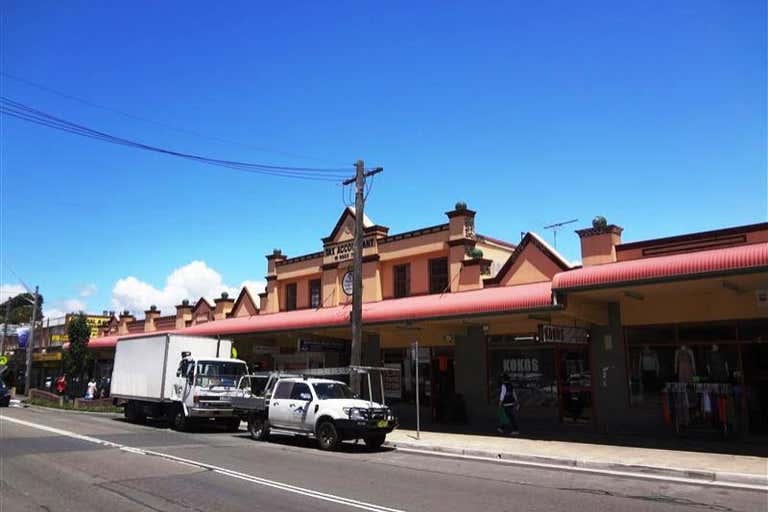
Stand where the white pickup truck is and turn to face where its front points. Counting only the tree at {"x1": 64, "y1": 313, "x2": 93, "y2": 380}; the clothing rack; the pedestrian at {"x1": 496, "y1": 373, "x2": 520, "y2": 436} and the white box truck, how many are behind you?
2

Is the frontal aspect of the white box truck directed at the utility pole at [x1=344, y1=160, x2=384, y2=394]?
yes

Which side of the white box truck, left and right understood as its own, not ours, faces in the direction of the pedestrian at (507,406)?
front

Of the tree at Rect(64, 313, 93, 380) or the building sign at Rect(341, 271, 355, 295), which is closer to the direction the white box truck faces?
the building sign

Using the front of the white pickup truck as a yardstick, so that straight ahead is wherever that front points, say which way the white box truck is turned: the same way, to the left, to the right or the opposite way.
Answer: the same way

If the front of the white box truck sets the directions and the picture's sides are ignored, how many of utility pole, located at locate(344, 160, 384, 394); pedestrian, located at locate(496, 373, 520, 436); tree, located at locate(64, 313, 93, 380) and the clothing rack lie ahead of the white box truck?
3

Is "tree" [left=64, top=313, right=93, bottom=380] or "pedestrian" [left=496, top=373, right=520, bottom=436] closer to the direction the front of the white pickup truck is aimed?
the pedestrian

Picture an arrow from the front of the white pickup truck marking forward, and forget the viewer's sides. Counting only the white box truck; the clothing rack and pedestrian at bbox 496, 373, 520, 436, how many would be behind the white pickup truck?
1

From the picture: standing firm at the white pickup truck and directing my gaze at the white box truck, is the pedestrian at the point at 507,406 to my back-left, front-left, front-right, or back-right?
back-right

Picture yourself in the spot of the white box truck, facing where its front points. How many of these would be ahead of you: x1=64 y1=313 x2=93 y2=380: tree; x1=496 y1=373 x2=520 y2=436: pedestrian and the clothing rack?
2

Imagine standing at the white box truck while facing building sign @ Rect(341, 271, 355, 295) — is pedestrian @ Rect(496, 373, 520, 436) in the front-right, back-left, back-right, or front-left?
front-right

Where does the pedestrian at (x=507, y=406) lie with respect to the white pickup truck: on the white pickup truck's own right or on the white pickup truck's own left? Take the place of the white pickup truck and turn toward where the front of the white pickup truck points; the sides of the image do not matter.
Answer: on the white pickup truck's own left

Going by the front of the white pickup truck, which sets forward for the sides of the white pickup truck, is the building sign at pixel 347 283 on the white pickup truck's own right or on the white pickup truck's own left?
on the white pickup truck's own left

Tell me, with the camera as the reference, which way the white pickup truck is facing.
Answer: facing the viewer and to the right of the viewer

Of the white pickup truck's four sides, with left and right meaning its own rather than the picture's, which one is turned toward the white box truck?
back

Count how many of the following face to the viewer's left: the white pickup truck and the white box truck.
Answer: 0
